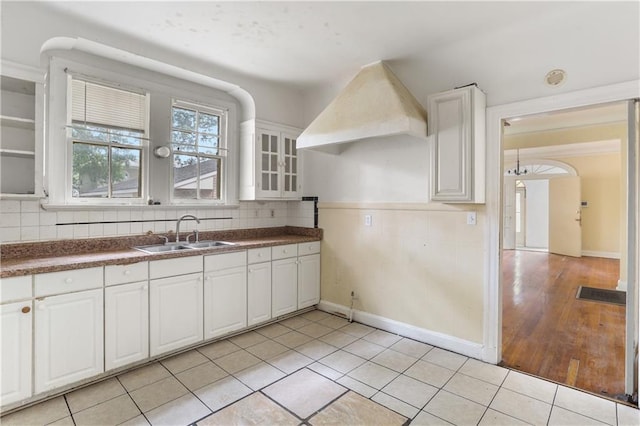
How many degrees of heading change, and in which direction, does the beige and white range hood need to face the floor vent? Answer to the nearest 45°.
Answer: approximately 180°

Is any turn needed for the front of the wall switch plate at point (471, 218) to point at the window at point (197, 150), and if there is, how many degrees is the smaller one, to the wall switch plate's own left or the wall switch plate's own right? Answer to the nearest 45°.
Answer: approximately 90° to the wall switch plate's own right

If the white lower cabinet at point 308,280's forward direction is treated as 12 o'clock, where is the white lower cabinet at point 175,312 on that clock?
the white lower cabinet at point 175,312 is roughly at 3 o'clock from the white lower cabinet at point 308,280.

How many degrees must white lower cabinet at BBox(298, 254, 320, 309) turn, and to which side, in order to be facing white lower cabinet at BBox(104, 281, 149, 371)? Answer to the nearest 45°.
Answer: approximately 90° to its right

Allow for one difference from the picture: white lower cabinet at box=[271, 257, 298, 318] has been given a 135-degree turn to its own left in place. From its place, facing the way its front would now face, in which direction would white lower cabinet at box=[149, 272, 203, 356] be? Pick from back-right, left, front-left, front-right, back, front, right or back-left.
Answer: back-left

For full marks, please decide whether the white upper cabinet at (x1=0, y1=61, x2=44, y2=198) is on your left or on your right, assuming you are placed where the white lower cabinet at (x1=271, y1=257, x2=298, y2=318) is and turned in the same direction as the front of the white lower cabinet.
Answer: on your right

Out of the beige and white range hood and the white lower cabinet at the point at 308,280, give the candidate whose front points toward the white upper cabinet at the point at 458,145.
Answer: the white lower cabinet

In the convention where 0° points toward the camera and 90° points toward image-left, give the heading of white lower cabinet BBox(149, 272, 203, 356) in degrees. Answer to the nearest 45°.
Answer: approximately 315°

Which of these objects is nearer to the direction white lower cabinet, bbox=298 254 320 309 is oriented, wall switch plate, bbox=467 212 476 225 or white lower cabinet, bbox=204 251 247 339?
the wall switch plate
